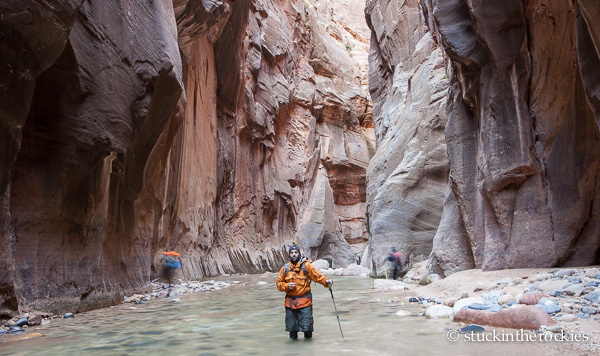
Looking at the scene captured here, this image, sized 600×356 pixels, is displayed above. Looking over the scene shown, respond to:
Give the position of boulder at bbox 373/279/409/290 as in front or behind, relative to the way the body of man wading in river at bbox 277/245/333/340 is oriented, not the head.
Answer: behind

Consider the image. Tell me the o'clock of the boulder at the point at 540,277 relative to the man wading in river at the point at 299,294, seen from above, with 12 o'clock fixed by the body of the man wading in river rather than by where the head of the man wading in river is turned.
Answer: The boulder is roughly at 8 o'clock from the man wading in river.

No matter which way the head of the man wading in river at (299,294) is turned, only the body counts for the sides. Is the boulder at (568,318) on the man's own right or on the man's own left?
on the man's own left

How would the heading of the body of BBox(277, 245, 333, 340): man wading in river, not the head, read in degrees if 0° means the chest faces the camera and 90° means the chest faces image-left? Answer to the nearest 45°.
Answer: approximately 0°

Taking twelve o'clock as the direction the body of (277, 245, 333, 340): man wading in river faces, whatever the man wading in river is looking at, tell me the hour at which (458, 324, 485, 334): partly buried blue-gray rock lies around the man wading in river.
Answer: The partly buried blue-gray rock is roughly at 9 o'clock from the man wading in river.

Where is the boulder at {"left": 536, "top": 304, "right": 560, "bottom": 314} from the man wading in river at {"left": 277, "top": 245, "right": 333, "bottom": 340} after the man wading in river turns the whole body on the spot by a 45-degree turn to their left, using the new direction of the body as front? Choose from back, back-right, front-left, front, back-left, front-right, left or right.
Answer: front-left

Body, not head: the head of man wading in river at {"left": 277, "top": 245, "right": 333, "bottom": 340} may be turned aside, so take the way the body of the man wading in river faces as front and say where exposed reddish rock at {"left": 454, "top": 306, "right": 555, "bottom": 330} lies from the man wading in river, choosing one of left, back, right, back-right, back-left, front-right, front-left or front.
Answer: left

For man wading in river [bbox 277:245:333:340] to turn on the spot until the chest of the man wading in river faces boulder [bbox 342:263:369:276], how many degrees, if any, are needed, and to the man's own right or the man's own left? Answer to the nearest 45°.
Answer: approximately 180°

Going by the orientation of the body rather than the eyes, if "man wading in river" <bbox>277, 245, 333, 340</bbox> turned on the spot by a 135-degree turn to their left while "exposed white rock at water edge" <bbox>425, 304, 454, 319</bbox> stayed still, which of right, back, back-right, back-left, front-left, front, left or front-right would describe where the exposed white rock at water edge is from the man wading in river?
front

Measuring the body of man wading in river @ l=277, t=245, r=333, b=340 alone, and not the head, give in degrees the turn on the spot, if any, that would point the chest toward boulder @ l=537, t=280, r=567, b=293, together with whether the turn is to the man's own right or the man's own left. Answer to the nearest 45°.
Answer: approximately 90° to the man's own left

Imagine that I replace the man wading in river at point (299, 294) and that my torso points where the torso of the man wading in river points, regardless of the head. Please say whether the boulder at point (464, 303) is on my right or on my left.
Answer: on my left
